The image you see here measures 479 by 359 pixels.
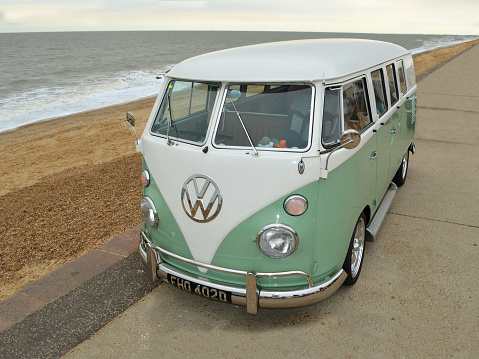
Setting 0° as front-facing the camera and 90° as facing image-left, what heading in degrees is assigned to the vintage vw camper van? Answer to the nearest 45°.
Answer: approximately 45°
